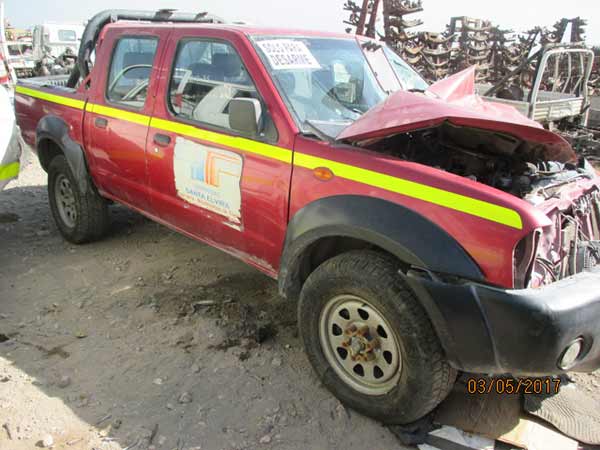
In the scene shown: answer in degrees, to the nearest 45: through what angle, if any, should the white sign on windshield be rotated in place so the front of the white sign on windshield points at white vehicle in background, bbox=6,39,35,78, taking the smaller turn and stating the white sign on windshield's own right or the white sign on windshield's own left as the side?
approximately 180°

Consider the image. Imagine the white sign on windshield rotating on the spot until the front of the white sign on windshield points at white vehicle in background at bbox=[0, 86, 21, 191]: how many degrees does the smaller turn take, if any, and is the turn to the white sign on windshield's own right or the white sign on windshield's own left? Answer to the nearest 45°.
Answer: approximately 180°

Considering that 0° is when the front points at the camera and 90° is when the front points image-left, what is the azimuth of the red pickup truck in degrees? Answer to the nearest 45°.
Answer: approximately 315°

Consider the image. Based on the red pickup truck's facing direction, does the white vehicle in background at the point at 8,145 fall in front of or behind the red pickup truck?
behind

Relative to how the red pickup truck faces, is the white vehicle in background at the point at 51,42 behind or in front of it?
behind

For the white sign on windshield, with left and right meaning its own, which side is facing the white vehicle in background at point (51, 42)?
back

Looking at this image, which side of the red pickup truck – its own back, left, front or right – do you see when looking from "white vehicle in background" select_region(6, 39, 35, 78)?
back
